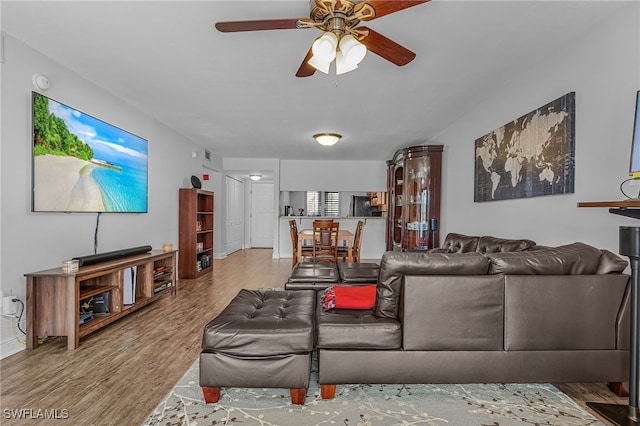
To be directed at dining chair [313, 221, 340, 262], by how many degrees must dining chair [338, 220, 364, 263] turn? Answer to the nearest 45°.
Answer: approximately 45° to its left

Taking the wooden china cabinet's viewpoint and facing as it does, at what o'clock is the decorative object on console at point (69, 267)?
The decorative object on console is roughly at 12 o'clock from the wooden china cabinet.

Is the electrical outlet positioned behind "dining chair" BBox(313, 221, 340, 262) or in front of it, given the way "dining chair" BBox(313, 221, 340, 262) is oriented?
behind

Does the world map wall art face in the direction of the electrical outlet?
yes

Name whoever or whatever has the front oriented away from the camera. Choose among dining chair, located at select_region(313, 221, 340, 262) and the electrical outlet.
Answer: the dining chair

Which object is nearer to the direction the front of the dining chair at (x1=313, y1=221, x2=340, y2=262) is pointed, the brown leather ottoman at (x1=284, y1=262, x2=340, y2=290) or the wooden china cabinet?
the wooden china cabinet

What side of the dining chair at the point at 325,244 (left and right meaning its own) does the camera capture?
back

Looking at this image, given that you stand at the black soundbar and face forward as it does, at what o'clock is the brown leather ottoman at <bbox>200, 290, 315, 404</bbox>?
The brown leather ottoman is roughly at 1 o'clock from the black soundbar.

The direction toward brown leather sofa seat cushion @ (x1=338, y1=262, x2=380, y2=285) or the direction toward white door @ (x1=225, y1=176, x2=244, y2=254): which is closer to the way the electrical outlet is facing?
the brown leather sofa seat cushion
